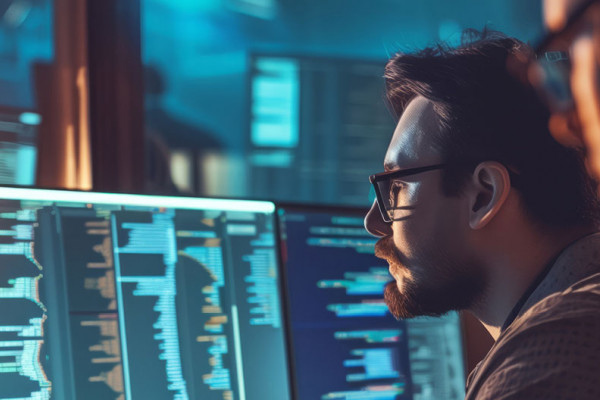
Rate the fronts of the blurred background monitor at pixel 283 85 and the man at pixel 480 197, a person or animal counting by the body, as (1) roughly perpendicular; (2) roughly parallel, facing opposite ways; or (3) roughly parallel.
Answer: roughly perpendicular

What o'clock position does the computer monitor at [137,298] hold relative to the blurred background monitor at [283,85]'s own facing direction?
The computer monitor is roughly at 12 o'clock from the blurred background monitor.

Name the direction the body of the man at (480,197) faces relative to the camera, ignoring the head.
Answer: to the viewer's left

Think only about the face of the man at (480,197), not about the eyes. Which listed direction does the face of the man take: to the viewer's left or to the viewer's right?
to the viewer's left

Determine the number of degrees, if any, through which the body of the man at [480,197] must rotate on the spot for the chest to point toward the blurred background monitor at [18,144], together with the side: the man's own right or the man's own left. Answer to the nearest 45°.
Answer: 0° — they already face it

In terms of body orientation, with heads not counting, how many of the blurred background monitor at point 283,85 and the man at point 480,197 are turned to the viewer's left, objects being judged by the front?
1
